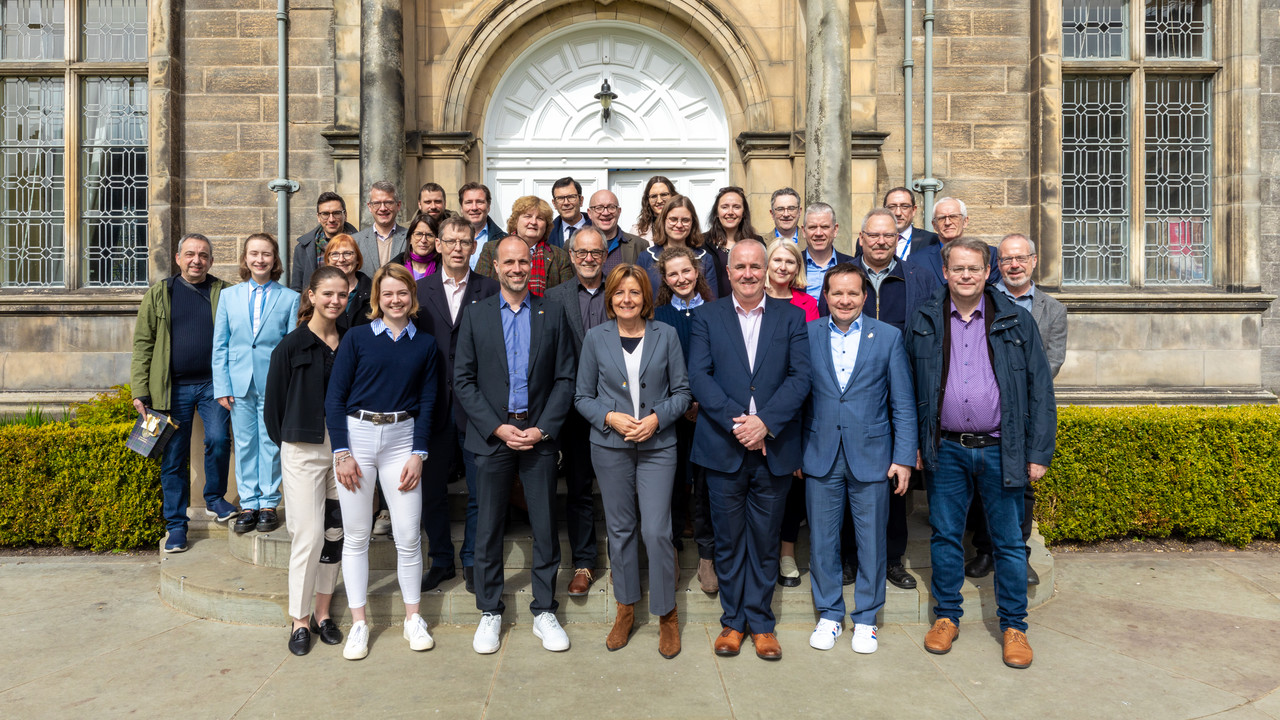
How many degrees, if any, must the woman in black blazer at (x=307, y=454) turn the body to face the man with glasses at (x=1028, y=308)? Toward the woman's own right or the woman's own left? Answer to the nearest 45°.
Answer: approximately 45° to the woman's own left

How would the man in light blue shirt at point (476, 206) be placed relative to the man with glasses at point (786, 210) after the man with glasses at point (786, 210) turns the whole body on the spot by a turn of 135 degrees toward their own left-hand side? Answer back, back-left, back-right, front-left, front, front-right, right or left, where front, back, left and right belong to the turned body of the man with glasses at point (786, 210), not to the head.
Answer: back-left

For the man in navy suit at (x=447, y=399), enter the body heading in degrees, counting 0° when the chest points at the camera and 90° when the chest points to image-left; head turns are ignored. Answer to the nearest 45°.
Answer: approximately 0°

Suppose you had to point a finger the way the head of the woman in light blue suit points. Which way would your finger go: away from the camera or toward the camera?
toward the camera

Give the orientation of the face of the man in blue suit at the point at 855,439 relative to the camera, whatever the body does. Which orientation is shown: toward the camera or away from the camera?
toward the camera

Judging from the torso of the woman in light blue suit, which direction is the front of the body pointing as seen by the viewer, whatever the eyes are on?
toward the camera

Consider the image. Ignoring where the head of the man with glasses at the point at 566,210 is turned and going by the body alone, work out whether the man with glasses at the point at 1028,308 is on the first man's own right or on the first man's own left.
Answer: on the first man's own left

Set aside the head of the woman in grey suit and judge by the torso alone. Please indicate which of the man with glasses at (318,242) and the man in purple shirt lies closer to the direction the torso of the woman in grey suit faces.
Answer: the man in purple shirt

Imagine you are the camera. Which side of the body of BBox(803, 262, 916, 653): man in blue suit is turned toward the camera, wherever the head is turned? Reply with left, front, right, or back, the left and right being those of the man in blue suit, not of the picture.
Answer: front

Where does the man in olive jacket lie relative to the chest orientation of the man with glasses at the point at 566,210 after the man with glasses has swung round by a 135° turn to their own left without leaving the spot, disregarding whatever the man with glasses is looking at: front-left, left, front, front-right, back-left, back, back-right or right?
back-left

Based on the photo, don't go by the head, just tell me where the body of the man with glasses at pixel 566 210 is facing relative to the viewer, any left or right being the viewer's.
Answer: facing the viewer

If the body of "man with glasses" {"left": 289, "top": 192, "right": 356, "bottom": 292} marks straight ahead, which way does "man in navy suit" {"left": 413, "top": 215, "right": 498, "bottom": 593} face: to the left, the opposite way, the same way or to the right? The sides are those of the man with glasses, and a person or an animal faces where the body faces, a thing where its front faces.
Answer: the same way

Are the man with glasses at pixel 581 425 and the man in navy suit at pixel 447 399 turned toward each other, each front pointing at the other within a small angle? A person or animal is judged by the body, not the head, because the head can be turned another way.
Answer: no

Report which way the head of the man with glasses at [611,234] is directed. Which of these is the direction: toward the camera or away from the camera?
toward the camera

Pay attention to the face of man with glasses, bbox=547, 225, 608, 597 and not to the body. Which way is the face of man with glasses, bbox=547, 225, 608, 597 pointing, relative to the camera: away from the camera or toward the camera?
toward the camera

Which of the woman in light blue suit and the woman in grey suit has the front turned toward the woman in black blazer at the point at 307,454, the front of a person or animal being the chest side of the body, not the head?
the woman in light blue suit

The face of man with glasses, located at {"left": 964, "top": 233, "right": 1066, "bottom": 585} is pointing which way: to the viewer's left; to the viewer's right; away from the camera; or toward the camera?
toward the camera
